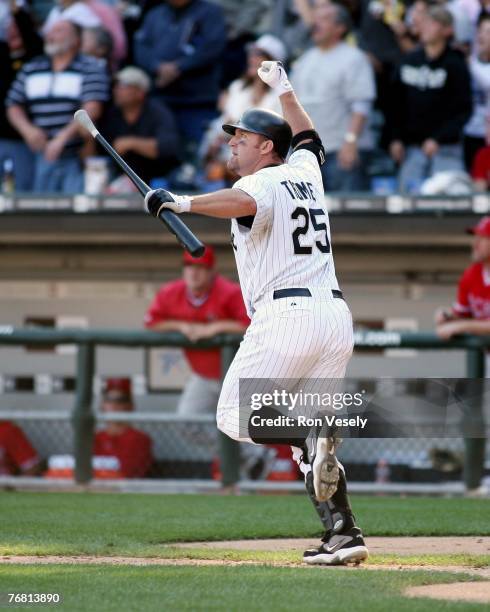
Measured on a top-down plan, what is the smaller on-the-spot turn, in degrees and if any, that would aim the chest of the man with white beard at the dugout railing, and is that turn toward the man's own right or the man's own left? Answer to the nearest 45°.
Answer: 0° — they already face it

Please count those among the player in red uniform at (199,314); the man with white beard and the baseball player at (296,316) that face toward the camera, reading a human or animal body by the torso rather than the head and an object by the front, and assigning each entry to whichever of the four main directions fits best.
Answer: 2

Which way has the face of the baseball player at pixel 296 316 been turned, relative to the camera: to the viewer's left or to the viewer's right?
to the viewer's left

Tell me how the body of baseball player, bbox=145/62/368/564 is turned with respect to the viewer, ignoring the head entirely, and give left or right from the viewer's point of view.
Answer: facing away from the viewer and to the left of the viewer

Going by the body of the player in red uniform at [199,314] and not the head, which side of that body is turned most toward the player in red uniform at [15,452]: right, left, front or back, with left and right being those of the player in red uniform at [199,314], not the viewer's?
right

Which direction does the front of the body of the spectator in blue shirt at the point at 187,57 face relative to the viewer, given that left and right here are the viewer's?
facing the viewer and to the left of the viewer

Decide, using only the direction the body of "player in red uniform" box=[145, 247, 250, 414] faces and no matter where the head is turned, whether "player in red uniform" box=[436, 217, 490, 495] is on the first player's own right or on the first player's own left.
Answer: on the first player's own left

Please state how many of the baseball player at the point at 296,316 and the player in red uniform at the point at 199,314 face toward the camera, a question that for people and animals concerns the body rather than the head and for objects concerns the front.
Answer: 1

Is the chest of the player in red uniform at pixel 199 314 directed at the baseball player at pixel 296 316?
yes
